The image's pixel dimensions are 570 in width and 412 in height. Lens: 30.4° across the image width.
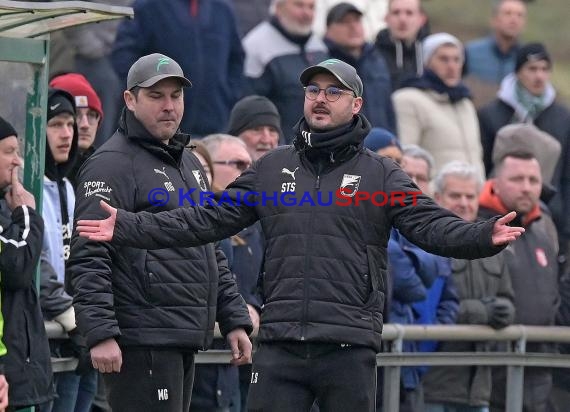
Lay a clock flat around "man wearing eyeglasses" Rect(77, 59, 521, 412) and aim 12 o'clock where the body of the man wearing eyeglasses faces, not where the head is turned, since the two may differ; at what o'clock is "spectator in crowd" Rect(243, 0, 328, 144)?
The spectator in crowd is roughly at 6 o'clock from the man wearing eyeglasses.

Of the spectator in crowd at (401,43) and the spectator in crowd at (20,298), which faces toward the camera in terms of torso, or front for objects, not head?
the spectator in crowd at (401,43)

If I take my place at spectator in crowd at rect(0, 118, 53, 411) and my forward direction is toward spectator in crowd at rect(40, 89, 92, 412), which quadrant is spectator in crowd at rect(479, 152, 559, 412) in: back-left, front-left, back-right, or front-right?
front-right

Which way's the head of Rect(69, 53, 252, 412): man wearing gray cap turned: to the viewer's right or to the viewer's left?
to the viewer's right

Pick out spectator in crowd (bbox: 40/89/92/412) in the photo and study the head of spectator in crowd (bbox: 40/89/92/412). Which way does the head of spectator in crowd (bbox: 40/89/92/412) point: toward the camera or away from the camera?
toward the camera

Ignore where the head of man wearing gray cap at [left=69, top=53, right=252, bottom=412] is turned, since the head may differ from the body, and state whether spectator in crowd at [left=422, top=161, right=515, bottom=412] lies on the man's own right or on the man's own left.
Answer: on the man's own left

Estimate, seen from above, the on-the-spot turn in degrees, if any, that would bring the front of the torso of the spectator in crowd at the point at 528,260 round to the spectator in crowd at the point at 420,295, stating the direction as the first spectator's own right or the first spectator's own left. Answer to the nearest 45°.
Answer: approximately 90° to the first spectator's own right

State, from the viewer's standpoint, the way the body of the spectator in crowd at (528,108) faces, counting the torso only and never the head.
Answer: toward the camera

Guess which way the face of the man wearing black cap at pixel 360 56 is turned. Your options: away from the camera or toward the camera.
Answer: toward the camera
